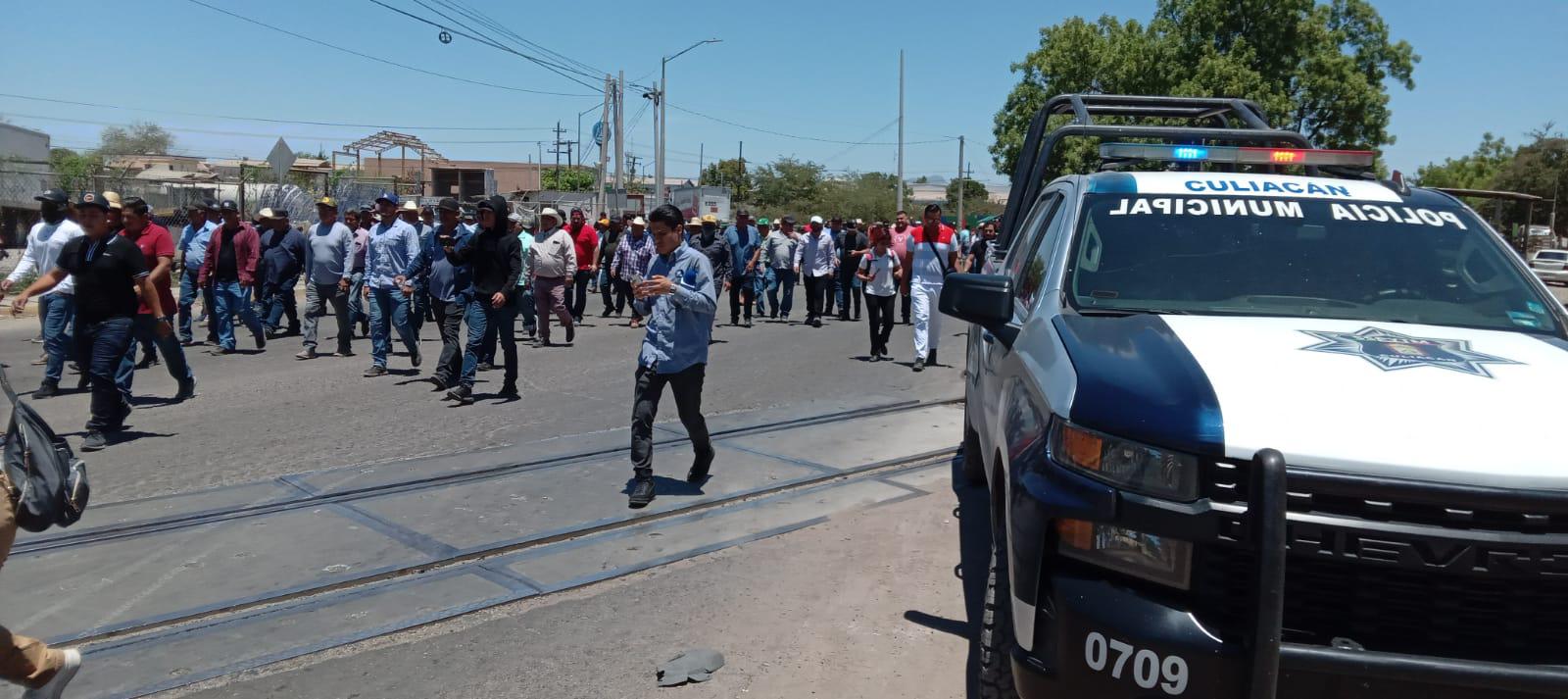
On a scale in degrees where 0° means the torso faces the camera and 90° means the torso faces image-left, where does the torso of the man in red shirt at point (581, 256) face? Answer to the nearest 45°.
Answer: approximately 45°

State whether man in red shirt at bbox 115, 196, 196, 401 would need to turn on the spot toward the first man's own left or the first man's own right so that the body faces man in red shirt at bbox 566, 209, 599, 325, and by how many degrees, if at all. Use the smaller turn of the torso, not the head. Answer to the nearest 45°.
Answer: approximately 180°

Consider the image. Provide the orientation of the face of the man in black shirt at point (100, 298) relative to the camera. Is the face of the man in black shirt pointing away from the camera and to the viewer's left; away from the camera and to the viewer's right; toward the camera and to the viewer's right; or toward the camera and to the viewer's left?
toward the camera and to the viewer's left

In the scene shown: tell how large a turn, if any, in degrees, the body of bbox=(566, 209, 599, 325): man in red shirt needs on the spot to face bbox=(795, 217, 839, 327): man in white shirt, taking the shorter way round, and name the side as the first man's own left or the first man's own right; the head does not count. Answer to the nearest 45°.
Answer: approximately 135° to the first man's own left

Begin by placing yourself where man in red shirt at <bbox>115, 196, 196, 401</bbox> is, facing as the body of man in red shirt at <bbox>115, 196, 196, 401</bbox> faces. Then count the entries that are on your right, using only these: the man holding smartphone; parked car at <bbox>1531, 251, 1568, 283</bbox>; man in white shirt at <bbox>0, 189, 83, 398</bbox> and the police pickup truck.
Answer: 1

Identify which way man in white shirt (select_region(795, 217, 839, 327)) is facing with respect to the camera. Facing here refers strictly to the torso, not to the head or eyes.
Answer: toward the camera

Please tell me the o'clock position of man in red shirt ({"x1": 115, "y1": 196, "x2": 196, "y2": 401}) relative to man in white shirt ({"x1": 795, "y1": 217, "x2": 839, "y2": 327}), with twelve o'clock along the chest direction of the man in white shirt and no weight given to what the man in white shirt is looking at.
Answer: The man in red shirt is roughly at 1 o'clock from the man in white shirt.

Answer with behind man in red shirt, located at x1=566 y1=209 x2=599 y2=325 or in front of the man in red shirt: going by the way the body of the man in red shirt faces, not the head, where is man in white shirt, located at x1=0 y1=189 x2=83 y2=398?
in front

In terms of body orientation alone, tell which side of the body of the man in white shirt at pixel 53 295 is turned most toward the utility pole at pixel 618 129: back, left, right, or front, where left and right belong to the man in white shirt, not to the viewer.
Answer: back

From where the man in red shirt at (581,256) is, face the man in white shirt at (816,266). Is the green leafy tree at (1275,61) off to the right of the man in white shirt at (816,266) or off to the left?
left
